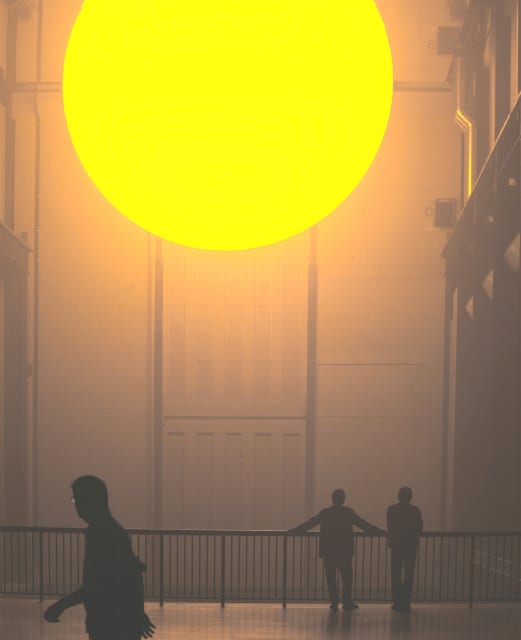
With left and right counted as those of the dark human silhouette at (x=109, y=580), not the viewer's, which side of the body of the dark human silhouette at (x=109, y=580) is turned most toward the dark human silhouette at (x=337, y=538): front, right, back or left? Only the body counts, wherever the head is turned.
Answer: right

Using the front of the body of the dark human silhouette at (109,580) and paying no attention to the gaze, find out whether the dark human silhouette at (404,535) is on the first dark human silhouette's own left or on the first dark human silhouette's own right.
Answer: on the first dark human silhouette's own right

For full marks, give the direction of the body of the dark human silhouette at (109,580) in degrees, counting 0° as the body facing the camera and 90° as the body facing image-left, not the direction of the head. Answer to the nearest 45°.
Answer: approximately 90°
